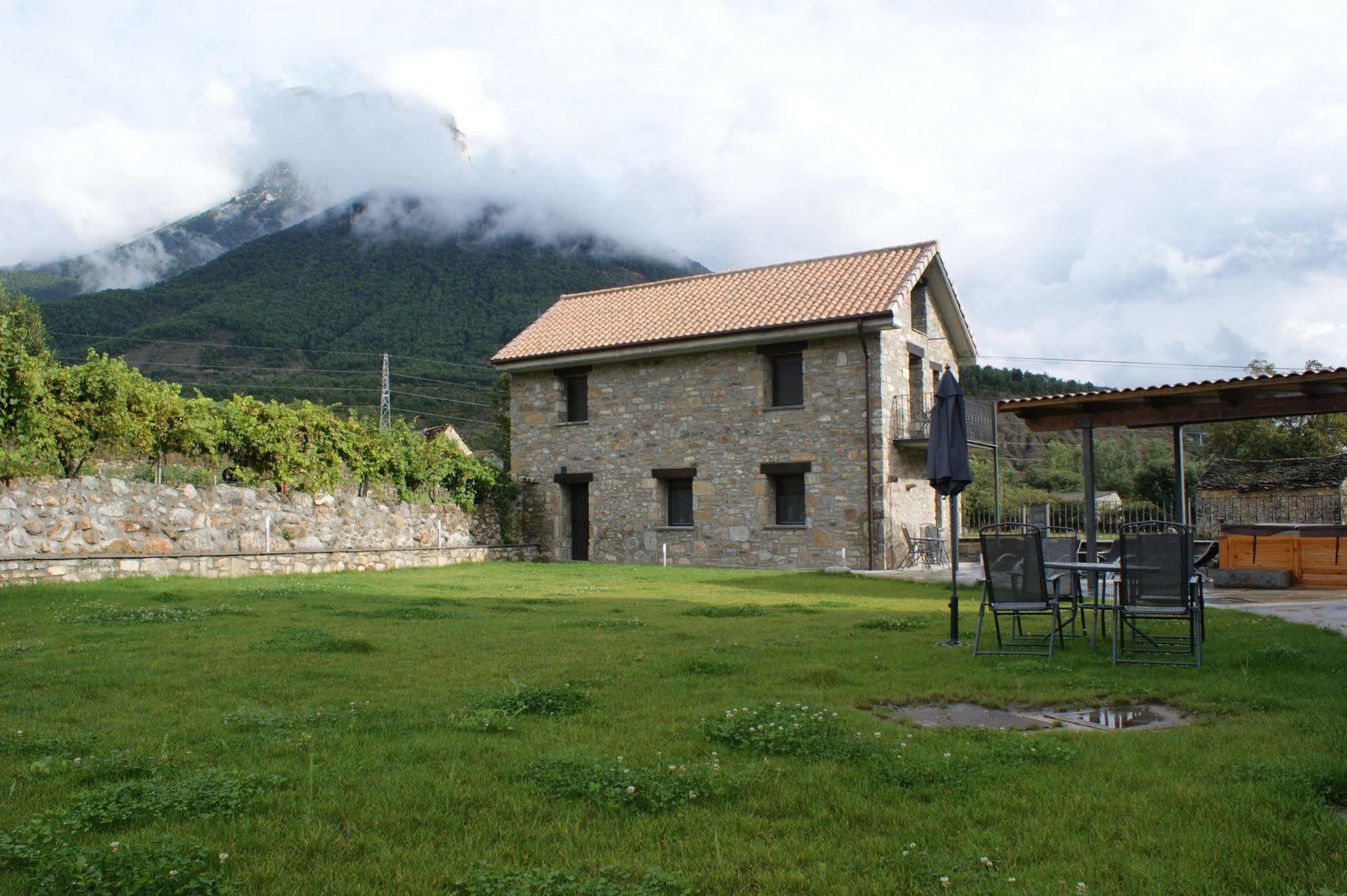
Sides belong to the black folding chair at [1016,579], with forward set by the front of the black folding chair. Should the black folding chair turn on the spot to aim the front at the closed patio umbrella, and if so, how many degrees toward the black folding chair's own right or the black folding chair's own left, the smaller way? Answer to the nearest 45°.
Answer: approximately 90° to the black folding chair's own left

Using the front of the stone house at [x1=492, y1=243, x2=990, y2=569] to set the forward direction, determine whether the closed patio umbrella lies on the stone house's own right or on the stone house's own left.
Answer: on the stone house's own left

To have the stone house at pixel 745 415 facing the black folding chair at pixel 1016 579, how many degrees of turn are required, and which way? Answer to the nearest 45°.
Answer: approximately 45° to its left

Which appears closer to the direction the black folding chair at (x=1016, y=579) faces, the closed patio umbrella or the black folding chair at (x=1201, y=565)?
the black folding chair

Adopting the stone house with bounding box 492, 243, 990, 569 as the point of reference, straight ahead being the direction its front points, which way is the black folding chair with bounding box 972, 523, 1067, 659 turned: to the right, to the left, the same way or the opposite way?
the opposite way

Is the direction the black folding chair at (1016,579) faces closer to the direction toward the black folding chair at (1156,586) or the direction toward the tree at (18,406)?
the black folding chair
